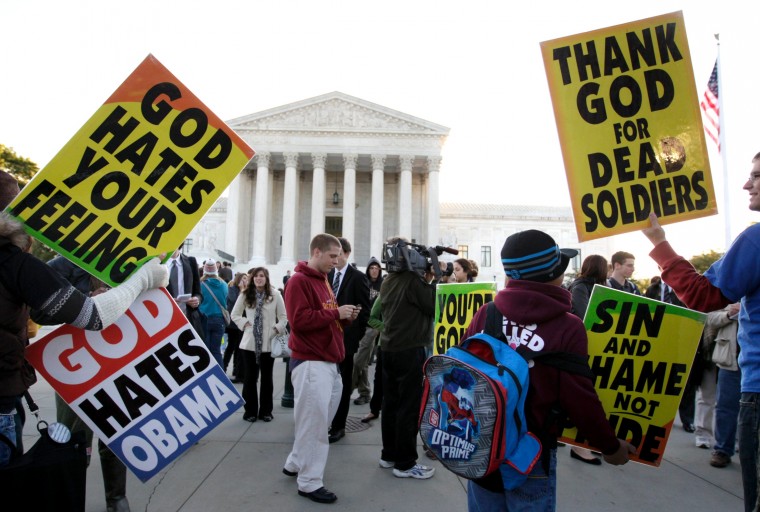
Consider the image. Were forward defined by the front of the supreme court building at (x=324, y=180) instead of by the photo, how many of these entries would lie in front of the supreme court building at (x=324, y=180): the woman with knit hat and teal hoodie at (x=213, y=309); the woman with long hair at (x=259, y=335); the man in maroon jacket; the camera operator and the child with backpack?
5

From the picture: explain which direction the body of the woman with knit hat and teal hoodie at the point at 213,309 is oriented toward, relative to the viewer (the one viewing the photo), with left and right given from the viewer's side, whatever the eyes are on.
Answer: facing away from the viewer

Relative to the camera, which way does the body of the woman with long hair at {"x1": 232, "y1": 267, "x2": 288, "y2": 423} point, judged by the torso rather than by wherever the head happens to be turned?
toward the camera

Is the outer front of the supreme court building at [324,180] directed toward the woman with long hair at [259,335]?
yes

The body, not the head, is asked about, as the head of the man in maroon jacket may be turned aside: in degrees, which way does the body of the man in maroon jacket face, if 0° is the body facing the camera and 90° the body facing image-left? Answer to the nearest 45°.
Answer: approximately 270°

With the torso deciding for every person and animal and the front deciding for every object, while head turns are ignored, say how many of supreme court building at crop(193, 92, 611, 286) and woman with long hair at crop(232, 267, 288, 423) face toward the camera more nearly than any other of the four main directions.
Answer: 2

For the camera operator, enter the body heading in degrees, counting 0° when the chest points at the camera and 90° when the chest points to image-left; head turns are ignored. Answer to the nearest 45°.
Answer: approximately 270°

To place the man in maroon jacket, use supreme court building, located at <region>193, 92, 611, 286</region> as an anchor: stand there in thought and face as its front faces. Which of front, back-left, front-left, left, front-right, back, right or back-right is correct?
front

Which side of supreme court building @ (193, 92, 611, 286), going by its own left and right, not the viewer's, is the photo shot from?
front

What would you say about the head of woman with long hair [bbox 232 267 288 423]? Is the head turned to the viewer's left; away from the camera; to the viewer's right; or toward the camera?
toward the camera

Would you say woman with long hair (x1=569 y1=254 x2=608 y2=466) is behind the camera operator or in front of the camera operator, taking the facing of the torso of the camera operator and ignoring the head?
in front

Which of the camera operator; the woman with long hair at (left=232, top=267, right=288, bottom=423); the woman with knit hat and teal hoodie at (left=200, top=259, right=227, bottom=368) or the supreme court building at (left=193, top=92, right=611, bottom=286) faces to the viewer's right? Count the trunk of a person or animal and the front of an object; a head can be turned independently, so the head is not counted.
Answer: the camera operator

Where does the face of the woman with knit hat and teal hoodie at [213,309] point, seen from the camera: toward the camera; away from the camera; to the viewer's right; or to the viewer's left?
away from the camera

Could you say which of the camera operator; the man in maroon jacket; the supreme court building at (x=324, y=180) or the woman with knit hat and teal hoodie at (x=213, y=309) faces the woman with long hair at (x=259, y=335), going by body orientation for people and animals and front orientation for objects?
the supreme court building

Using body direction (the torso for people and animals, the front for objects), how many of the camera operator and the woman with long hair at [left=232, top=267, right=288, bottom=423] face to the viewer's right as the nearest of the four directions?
1
